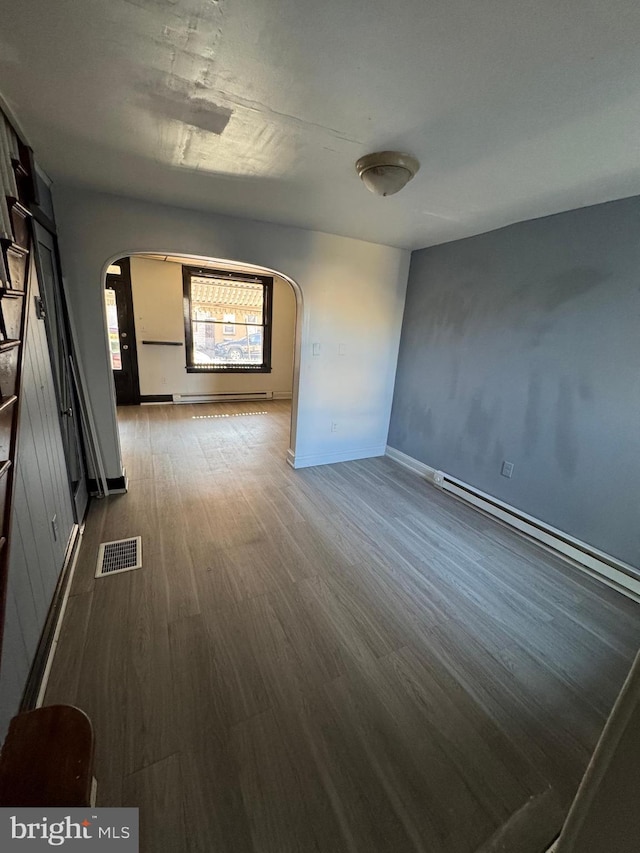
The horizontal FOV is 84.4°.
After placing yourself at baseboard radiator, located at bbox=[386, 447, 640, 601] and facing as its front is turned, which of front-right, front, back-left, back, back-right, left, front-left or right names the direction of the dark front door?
front-right

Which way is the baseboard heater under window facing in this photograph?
toward the camera

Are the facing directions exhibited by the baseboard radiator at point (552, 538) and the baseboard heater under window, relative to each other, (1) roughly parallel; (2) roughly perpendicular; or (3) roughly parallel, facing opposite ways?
roughly perpendicular

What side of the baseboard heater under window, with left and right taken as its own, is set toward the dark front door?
right

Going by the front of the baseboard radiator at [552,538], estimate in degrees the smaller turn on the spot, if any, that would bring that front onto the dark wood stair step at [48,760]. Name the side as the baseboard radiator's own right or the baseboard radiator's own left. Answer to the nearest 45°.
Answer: approximately 45° to the baseboard radiator's own left

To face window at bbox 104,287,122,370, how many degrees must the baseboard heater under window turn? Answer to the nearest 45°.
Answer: approximately 90° to its right

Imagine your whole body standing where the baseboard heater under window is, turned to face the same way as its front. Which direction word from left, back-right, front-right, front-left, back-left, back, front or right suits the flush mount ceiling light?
front

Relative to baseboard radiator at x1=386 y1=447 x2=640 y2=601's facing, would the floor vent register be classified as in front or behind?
in front

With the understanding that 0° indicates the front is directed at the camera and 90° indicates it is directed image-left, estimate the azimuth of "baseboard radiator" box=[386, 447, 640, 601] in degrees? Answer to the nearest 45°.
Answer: approximately 45°

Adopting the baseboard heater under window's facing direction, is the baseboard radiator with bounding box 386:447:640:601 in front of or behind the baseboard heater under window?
in front
